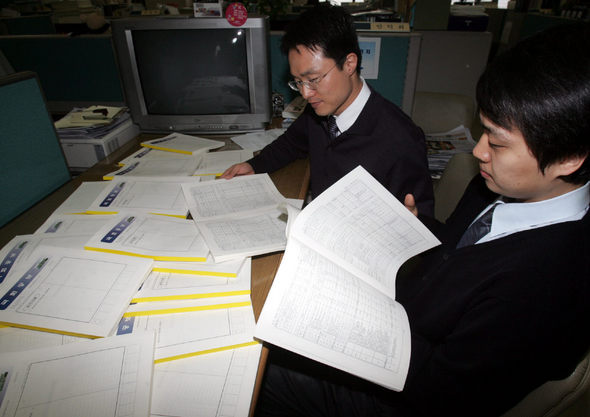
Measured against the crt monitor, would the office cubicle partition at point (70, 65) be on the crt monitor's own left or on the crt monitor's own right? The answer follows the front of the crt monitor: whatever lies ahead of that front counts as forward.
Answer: on the crt monitor's own right

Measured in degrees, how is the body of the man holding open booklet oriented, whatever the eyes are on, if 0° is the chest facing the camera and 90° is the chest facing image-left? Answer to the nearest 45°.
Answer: approximately 90°

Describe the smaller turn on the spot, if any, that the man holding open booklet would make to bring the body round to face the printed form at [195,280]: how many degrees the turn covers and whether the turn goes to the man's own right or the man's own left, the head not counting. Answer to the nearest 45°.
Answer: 0° — they already face it

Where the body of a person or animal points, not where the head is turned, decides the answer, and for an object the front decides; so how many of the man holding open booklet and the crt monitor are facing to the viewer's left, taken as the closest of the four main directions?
1

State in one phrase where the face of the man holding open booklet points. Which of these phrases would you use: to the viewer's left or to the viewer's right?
to the viewer's left

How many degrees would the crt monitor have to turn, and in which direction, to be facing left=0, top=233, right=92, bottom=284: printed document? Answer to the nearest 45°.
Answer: approximately 45° to its right

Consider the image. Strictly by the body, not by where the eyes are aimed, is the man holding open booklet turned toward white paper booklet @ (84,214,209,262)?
yes
